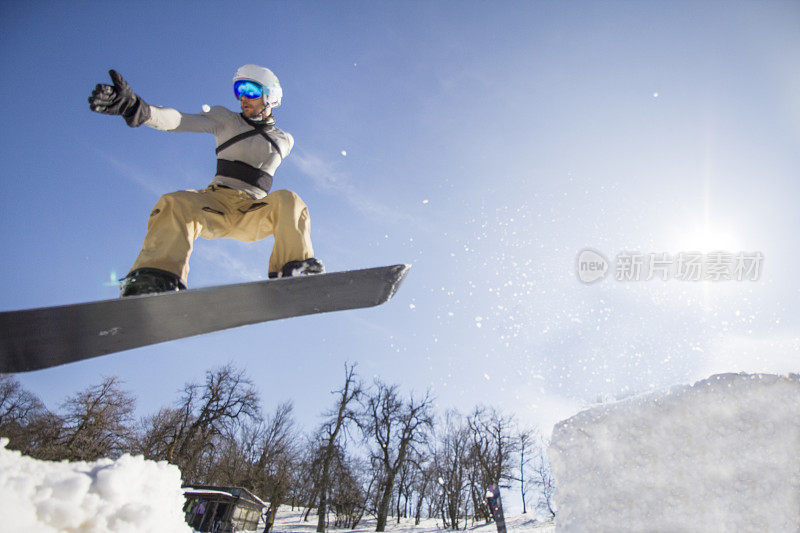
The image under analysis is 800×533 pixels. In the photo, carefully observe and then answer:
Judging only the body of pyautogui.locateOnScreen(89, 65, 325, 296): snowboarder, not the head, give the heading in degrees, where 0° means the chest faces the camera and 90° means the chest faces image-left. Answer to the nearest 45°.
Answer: approximately 0°

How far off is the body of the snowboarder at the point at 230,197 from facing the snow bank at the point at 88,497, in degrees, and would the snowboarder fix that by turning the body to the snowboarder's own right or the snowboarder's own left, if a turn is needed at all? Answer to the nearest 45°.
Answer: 0° — they already face it

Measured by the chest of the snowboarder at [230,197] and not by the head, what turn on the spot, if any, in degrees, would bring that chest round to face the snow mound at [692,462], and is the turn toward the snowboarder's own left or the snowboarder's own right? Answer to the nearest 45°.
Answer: approximately 45° to the snowboarder's own left
